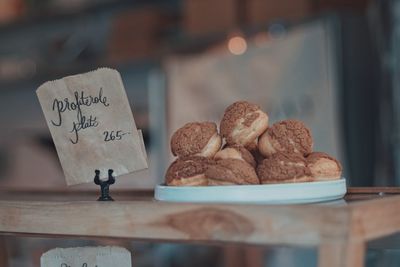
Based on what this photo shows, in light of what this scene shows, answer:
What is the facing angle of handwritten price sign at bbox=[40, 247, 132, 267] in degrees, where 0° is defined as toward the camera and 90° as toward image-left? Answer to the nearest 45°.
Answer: approximately 0°

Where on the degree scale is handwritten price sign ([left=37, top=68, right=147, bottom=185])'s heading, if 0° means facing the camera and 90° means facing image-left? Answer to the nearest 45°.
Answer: approximately 0°

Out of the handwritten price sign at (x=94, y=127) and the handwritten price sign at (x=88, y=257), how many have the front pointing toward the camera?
2
